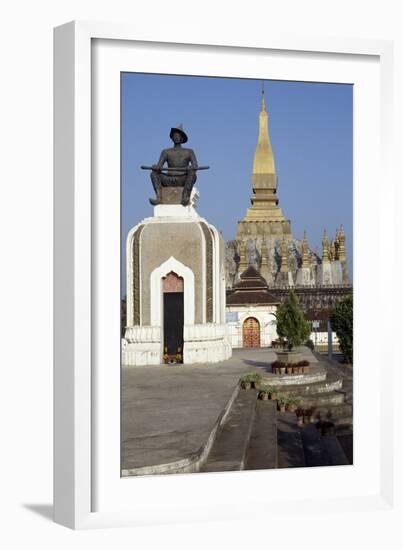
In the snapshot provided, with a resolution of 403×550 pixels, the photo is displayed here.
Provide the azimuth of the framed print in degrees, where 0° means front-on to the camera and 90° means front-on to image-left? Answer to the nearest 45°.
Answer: approximately 315°
